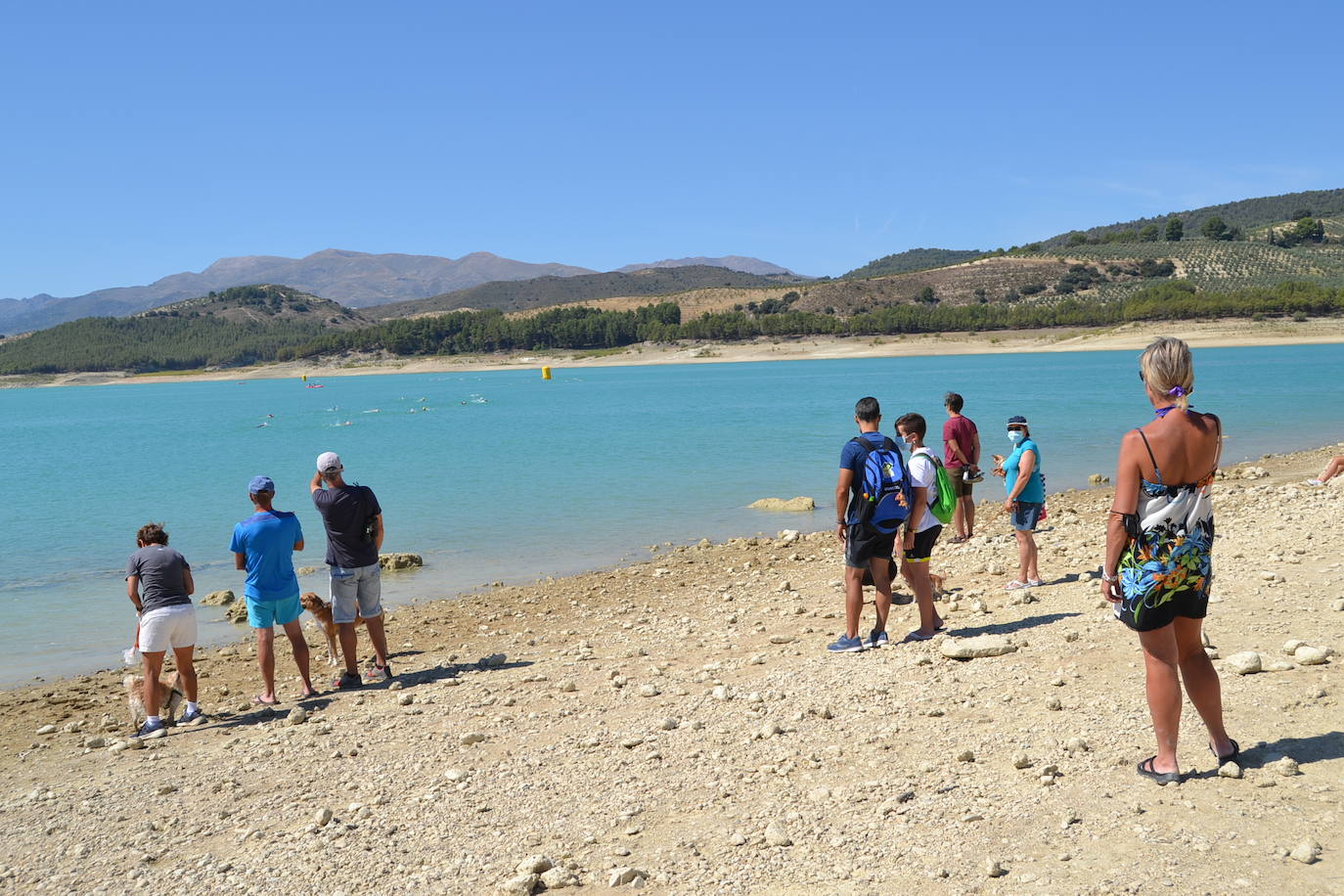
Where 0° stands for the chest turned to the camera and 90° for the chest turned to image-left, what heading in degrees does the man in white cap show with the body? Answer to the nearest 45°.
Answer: approximately 135°

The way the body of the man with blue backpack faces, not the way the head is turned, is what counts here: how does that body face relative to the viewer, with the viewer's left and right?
facing away from the viewer and to the left of the viewer

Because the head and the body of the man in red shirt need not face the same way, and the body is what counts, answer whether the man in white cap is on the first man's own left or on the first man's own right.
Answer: on the first man's own left

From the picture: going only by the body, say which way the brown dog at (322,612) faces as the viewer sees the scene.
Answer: to the viewer's left

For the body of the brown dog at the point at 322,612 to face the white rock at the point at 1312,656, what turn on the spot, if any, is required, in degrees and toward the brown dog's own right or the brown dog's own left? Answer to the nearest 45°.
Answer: approximately 135° to the brown dog's own left

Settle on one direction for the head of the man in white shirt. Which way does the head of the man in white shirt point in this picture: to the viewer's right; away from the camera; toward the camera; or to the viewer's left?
to the viewer's left

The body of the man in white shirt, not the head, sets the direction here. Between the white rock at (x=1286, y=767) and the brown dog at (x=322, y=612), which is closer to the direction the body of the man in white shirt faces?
the brown dog

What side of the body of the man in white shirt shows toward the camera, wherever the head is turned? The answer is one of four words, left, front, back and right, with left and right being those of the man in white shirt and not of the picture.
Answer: left

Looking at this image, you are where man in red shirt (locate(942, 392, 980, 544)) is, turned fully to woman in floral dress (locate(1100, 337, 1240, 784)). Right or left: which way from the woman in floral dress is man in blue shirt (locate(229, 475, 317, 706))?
right

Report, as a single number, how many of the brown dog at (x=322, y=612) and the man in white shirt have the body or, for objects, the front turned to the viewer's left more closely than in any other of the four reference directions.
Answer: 2

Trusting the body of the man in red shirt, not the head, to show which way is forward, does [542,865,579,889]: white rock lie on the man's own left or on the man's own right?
on the man's own left

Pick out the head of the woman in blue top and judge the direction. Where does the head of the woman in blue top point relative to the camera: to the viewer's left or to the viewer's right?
to the viewer's left
